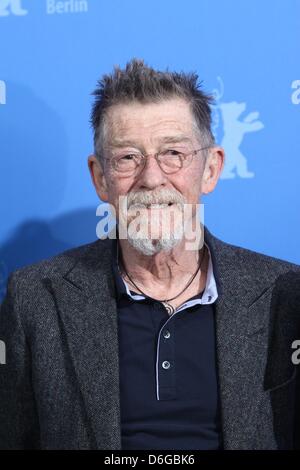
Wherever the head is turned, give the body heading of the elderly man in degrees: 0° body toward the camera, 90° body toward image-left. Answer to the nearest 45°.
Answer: approximately 0°

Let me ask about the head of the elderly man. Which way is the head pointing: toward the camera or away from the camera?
toward the camera
